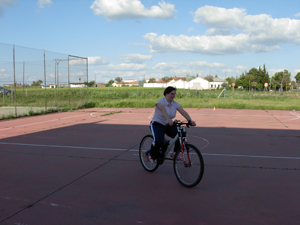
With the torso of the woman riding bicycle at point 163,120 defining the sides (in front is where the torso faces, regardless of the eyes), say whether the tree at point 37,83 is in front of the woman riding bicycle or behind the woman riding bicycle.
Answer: behind

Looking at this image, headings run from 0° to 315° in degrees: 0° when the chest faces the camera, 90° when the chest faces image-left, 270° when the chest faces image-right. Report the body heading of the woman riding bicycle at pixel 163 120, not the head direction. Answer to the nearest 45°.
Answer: approximately 315°

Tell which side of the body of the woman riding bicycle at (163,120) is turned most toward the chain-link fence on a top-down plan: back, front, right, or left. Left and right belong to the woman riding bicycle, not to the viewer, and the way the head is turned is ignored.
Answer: back

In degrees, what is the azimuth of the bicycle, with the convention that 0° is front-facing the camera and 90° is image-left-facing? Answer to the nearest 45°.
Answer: approximately 315°

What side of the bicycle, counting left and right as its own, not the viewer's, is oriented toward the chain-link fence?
back
